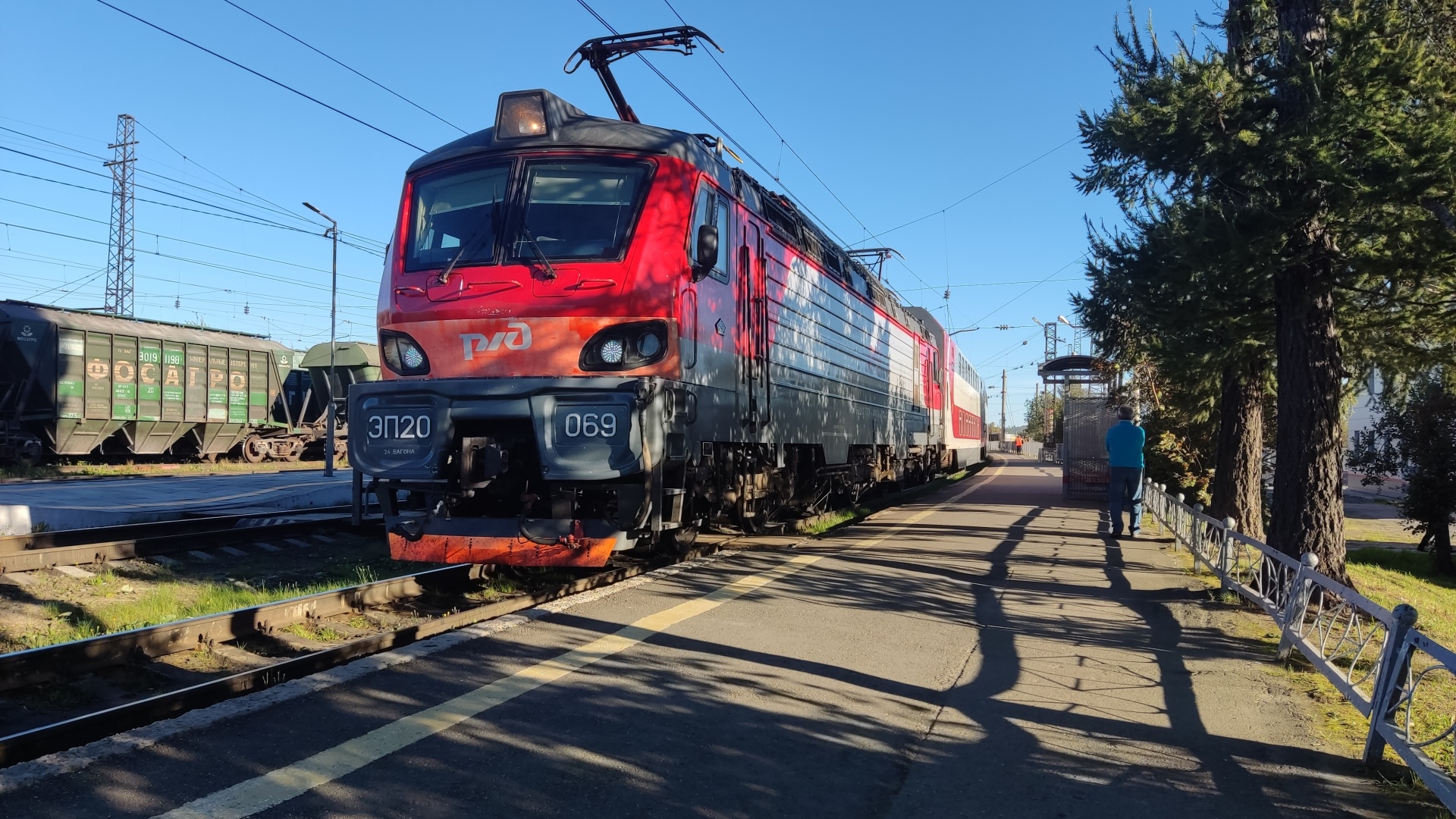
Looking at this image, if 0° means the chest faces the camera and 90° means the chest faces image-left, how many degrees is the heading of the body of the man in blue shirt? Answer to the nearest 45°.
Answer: approximately 180°

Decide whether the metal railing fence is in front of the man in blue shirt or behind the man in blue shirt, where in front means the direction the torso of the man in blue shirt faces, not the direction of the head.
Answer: behind

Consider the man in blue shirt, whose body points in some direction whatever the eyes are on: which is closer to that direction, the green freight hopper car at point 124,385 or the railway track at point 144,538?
the green freight hopper car

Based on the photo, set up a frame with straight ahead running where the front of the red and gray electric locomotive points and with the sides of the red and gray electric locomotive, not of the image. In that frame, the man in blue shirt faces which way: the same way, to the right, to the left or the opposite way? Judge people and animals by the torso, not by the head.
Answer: the opposite way

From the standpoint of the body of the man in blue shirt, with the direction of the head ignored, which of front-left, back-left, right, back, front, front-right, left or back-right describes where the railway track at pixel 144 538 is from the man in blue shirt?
back-left

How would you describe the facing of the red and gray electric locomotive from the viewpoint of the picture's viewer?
facing the viewer and to the left of the viewer

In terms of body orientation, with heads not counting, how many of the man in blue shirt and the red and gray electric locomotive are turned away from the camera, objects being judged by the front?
1

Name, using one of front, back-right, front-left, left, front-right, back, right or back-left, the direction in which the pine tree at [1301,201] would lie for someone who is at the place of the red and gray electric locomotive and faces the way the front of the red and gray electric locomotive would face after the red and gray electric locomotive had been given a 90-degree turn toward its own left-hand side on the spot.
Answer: front-right

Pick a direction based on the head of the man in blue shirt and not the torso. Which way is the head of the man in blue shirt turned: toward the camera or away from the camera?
away from the camera

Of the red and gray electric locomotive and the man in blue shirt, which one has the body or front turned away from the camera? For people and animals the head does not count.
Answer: the man in blue shirt

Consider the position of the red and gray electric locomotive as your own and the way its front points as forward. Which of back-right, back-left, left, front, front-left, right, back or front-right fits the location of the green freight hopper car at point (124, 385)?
right

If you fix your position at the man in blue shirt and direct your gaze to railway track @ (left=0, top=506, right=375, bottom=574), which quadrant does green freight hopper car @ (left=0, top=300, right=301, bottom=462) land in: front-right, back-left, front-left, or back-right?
front-right
